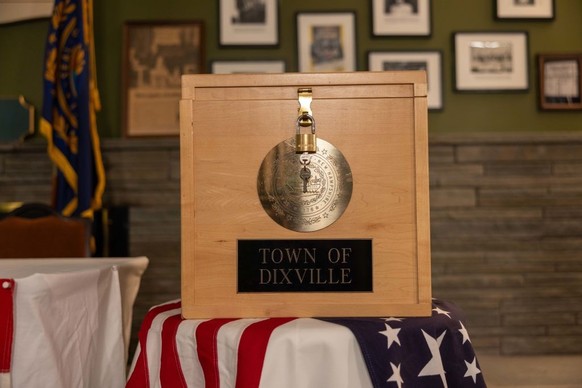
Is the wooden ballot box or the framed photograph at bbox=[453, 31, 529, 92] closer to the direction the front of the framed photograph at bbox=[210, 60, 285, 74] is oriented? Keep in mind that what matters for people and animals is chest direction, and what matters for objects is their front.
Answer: the wooden ballot box

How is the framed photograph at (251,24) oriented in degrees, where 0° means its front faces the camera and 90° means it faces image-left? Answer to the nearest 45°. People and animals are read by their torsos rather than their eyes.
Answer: approximately 0°

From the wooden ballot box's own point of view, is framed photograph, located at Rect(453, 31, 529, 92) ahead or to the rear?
to the rear
